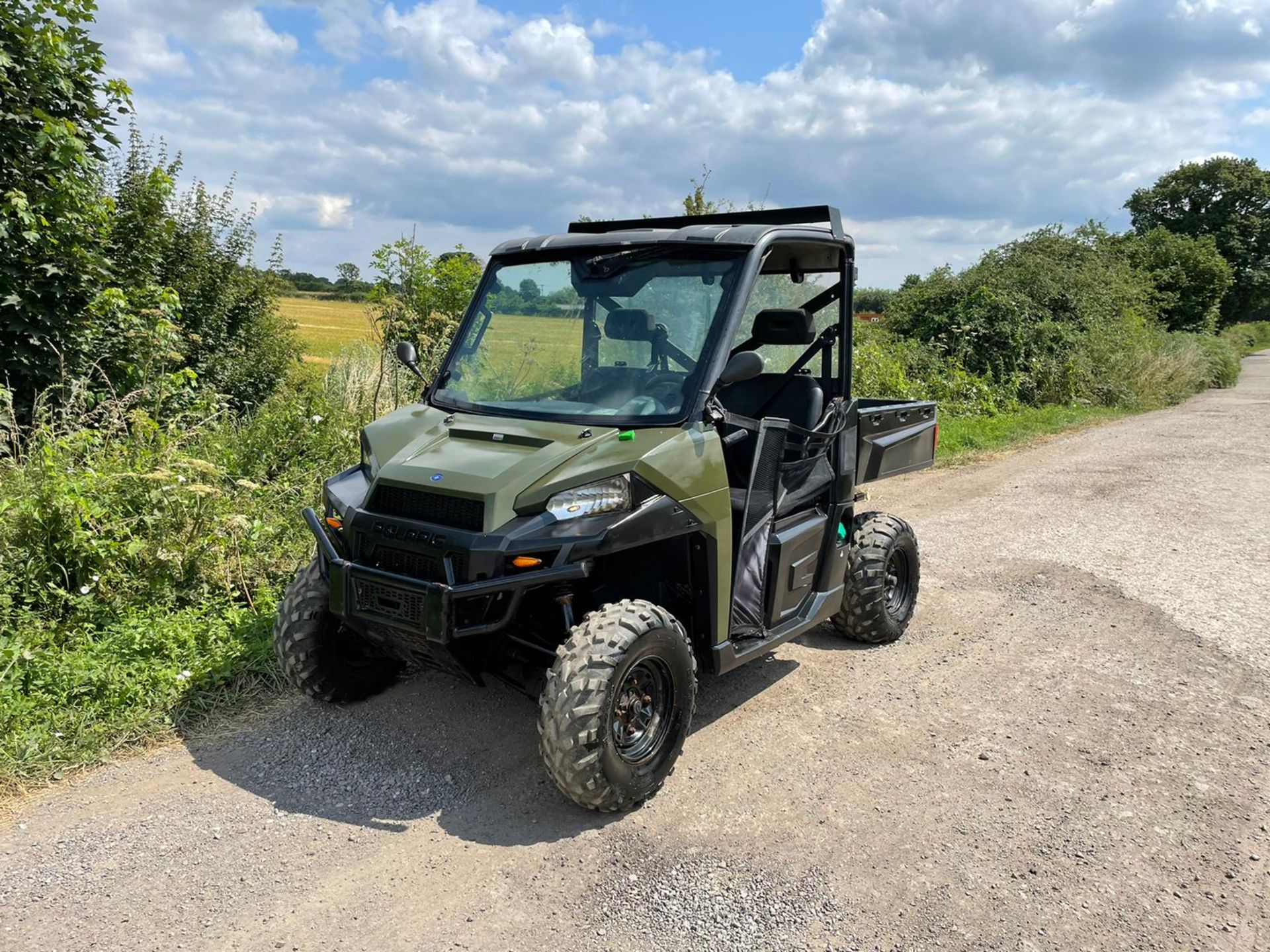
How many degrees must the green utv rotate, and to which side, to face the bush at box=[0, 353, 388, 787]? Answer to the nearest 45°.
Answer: approximately 45° to its right

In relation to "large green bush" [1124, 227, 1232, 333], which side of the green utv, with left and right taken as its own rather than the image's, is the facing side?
back

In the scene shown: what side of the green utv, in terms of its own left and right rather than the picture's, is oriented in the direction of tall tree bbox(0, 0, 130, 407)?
right

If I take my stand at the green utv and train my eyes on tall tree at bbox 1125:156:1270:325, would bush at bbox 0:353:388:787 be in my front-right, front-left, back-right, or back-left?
back-left

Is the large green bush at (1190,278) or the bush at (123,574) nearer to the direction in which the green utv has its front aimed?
the bush at (123,574)

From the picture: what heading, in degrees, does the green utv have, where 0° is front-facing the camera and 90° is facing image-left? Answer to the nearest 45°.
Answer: approximately 45°

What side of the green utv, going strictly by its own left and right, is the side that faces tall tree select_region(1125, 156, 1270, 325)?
back

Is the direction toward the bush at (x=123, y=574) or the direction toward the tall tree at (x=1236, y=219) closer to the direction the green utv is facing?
the bush
